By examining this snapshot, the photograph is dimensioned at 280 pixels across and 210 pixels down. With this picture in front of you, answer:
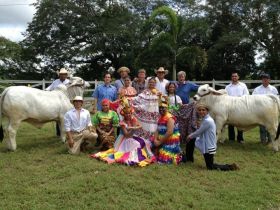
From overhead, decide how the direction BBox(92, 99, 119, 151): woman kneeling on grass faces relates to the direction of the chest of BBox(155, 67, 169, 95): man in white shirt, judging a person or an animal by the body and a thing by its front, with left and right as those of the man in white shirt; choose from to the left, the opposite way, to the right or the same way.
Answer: the same way

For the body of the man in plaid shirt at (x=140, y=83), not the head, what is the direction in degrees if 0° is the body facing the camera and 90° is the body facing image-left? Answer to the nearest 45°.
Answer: approximately 0°

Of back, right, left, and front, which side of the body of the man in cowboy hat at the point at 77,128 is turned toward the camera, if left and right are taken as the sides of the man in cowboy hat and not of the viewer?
front

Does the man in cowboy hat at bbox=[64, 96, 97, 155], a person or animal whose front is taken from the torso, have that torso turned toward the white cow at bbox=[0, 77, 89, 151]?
no

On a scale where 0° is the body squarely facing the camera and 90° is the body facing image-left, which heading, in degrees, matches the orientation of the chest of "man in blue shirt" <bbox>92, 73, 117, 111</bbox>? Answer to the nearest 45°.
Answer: approximately 0°

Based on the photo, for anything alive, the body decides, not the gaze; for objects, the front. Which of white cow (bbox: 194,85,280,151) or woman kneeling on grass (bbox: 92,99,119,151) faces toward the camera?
the woman kneeling on grass

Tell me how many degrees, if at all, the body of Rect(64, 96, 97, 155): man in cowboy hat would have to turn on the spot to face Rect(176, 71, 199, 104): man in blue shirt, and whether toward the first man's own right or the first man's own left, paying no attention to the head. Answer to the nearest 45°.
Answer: approximately 90° to the first man's own left

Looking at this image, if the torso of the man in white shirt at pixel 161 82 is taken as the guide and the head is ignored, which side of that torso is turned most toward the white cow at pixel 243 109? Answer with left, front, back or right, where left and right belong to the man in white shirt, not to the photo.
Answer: left

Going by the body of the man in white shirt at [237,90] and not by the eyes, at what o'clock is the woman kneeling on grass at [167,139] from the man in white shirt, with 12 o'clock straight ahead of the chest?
The woman kneeling on grass is roughly at 1 o'clock from the man in white shirt.

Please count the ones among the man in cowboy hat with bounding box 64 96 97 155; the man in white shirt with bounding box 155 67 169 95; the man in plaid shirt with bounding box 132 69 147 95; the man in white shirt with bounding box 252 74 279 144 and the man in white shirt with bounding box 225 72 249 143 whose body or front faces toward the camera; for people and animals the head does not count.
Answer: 5

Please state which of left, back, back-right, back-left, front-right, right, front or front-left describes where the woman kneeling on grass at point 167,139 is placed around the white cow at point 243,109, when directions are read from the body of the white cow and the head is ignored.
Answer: front-left

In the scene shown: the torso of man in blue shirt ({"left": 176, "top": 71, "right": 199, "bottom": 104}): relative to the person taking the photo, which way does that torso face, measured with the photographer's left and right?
facing the viewer

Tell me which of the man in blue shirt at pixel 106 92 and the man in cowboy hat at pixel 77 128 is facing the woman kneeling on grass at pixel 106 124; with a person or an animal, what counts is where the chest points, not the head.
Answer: the man in blue shirt

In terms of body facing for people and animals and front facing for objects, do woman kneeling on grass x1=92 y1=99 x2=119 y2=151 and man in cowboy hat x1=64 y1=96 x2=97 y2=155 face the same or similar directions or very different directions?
same or similar directions

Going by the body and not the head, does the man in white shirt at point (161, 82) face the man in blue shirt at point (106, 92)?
no

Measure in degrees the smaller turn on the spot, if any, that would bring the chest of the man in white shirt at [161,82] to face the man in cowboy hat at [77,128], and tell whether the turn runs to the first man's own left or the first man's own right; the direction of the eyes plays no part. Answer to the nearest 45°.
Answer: approximately 45° to the first man's own right

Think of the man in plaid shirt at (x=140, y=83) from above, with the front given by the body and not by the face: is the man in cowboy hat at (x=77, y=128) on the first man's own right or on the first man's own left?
on the first man's own right

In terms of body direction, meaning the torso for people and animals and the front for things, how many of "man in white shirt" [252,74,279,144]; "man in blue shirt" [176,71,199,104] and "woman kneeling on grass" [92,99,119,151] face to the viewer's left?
0
